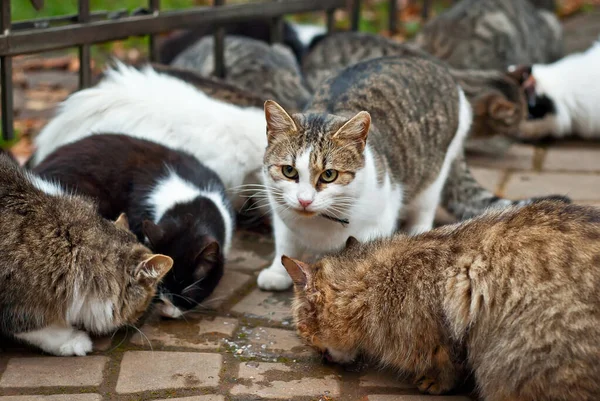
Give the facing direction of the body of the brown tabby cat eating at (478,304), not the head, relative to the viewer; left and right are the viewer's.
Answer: facing to the left of the viewer

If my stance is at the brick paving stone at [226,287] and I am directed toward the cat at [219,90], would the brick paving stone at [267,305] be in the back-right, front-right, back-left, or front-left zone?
back-right

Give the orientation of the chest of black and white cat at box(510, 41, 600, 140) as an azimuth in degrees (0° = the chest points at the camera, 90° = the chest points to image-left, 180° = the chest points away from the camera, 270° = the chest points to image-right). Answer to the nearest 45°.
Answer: approximately 90°

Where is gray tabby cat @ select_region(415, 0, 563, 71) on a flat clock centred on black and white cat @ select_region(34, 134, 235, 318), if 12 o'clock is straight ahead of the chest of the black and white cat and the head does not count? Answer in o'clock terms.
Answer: The gray tabby cat is roughly at 9 o'clock from the black and white cat.

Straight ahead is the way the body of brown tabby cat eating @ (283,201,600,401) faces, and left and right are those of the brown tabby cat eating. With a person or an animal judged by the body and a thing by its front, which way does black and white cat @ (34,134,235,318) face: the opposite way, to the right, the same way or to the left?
the opposite way

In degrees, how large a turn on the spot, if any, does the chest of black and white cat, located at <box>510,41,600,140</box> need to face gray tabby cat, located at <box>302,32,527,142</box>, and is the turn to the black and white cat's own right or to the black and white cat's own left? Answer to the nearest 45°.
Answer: approximately 45° to the black and white cat's own left

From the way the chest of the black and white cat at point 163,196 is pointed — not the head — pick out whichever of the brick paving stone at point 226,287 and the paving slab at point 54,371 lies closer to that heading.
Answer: the brick paving stone

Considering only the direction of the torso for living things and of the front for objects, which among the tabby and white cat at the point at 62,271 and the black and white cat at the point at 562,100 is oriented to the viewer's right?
the tabby and white cat

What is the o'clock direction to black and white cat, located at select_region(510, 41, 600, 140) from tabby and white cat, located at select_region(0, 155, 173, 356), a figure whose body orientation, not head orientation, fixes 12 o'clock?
The black and white cat is roughly at 11 o'clock from the tabby and white cat.

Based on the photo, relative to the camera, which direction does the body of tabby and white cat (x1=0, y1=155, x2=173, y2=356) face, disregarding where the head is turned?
to the viewer's right

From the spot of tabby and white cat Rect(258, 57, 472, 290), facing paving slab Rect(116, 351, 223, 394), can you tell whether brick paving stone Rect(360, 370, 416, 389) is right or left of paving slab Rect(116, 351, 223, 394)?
left
